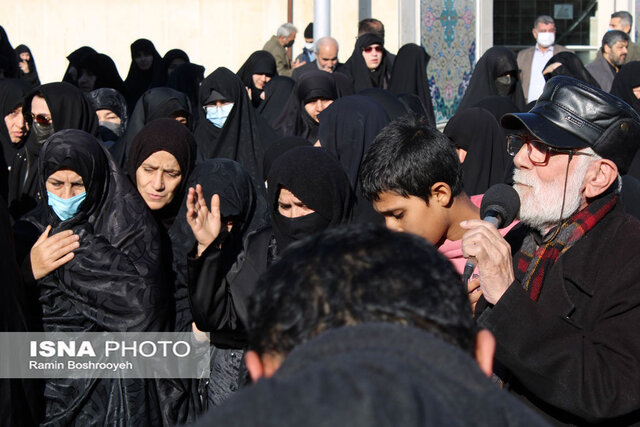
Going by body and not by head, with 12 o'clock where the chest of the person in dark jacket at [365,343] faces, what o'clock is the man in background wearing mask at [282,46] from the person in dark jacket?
The man in background wearing mask is roughly at 12 o'clock from the person in dark jacket.

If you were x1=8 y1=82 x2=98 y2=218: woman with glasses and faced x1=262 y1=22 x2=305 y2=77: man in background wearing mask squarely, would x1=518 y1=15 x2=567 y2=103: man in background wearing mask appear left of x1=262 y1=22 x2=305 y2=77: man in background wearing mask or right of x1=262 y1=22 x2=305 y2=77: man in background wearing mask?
right

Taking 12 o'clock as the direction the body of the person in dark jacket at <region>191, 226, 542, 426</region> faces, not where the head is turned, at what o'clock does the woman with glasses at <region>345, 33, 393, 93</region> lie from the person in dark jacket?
The woman with glasses is roughly at 12 o'clock from the person in dark jacket.

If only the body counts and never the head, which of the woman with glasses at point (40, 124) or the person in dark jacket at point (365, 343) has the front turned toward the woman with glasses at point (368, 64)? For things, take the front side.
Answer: the person in dark jacket

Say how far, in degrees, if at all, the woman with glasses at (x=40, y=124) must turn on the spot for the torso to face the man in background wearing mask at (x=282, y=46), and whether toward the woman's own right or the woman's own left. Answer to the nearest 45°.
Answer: approximately 180°

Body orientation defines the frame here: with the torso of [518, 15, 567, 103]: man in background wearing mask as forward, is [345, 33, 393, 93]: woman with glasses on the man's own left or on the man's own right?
on the man's own right

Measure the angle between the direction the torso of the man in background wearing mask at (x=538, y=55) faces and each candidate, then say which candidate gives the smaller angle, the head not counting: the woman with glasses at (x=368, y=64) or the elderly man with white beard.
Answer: the elderly man with white beard

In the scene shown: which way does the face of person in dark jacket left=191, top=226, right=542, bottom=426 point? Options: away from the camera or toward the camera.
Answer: away from the camera

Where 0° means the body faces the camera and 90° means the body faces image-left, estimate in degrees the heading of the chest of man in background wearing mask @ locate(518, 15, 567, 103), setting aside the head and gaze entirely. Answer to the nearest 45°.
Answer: approximately 0°

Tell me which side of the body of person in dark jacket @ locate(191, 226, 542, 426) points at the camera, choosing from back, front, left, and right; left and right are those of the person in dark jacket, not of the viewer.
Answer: back

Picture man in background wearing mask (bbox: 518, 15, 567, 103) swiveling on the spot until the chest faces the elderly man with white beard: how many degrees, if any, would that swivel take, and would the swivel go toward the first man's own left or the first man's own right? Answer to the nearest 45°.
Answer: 0° — they already face them

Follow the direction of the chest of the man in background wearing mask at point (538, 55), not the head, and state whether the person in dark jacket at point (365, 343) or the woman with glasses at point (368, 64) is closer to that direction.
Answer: the person in dark jacket
